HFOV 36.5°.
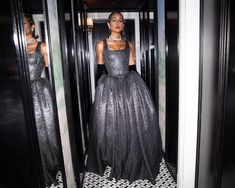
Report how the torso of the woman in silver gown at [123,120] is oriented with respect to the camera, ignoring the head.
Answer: toward the camera
